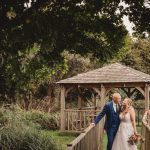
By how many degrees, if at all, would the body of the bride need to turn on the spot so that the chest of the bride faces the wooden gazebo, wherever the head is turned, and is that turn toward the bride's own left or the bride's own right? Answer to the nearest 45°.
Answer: approximately 135° to the bride's own right

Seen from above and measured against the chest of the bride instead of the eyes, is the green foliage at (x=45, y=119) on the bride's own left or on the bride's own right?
on the bride's own right

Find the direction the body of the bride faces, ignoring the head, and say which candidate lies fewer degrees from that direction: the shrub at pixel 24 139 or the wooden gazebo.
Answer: the shrub

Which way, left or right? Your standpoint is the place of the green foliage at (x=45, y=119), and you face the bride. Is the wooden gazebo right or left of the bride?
left

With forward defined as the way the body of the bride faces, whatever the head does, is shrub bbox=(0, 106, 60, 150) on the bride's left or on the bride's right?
on the bride's right

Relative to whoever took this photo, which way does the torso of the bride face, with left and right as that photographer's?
facing the viewer and to the left of the viewer
